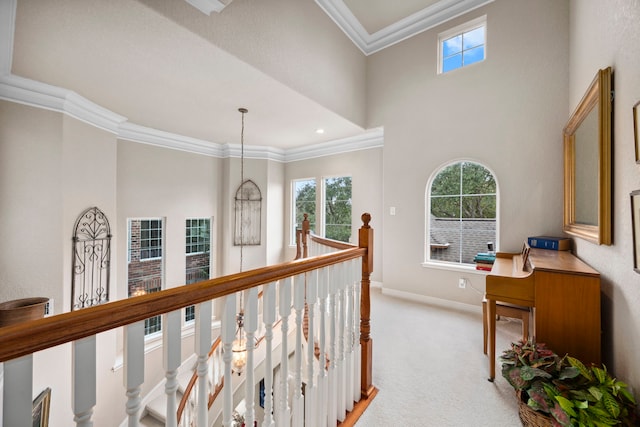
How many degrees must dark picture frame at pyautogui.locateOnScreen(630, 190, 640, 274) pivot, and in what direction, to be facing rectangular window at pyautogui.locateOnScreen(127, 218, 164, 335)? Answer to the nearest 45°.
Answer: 0° — it already faces it

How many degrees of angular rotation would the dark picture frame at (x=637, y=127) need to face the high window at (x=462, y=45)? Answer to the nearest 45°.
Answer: approximately 45° to its right

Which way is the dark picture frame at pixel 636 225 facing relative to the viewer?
to the viewer's left

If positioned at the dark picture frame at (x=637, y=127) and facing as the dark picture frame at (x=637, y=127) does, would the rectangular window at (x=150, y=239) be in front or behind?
in front

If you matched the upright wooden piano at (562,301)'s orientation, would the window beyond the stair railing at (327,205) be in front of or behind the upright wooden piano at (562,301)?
in front

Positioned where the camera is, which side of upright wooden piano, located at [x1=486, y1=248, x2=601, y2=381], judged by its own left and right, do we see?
left

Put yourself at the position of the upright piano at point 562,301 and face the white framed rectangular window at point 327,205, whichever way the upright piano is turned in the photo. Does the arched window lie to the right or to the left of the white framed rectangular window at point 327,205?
right

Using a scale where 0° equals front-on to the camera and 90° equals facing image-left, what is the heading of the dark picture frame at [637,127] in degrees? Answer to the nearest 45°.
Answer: approximately 90°

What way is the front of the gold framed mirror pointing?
to the viewer's left
